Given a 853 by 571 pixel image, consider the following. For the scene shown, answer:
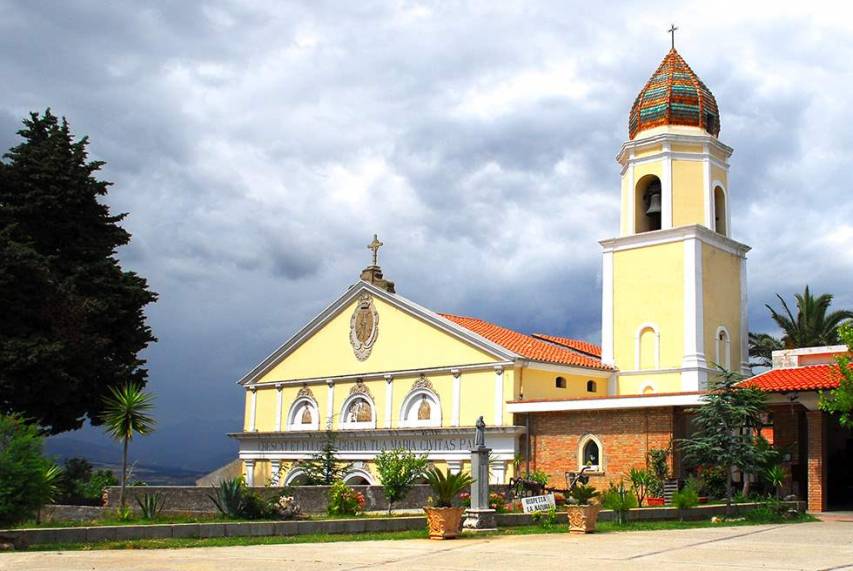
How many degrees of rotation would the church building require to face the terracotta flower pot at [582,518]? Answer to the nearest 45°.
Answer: approximately 45° to its left

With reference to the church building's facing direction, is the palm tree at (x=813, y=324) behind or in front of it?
behind

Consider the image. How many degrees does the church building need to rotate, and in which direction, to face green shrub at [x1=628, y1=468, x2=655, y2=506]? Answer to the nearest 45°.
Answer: approximately 45° to its left

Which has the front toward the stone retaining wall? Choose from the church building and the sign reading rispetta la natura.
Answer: the church building

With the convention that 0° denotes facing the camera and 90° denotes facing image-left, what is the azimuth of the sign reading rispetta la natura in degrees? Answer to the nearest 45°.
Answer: approximately 0°

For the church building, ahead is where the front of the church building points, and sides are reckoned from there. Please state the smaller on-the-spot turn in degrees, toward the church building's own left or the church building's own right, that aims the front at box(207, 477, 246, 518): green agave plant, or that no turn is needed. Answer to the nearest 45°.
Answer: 0° — it already faces it

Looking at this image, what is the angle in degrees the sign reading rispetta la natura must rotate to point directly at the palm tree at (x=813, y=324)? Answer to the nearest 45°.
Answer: approximately 135° to its left

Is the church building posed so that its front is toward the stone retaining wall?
yes

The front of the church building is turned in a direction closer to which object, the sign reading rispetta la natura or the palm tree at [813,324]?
the sign reading rispetta la natura

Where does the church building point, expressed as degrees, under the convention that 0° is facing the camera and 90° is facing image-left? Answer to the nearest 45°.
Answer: approximately 45°

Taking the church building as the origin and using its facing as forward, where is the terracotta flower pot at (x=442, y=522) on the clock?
The terracotta flower pot is roughly at 11 o'clock from the church building.

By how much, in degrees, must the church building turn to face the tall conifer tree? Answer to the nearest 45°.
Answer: approximately 45° to its right

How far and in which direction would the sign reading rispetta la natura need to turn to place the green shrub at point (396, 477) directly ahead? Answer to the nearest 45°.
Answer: approximately 135° to its right
